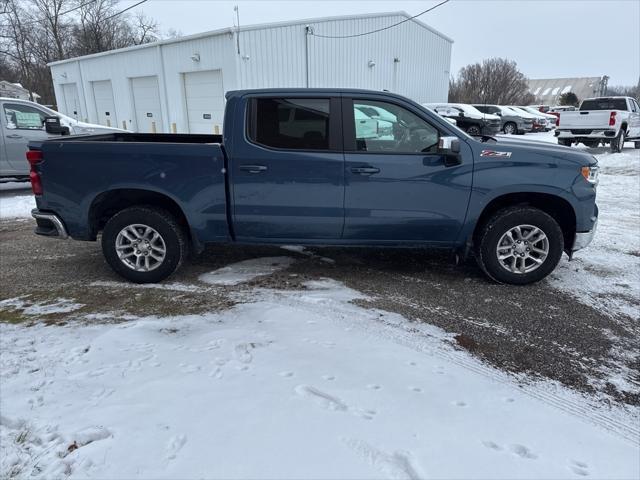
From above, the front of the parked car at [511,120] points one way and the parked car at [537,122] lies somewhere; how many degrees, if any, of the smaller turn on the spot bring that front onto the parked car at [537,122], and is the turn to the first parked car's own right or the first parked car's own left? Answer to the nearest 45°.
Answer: approximately 90° to the first parked car's own left

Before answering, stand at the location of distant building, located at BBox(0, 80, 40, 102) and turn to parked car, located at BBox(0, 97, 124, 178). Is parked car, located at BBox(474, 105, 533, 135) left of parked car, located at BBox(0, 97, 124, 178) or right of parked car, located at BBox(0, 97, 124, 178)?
left

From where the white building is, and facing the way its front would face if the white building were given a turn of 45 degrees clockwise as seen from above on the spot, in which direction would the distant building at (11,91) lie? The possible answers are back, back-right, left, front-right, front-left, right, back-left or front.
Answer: front-right

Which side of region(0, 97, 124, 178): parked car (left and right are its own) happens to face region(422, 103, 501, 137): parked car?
left

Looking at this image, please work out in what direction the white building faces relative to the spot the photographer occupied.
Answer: facing the viewer and to the left of the viewer

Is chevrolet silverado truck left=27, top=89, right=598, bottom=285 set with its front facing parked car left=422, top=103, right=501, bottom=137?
no

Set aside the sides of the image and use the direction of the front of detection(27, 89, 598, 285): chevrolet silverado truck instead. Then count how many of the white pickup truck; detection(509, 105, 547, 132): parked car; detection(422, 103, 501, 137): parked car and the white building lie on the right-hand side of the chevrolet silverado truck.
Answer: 0

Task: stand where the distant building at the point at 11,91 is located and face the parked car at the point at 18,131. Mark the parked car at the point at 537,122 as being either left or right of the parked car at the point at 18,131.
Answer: left

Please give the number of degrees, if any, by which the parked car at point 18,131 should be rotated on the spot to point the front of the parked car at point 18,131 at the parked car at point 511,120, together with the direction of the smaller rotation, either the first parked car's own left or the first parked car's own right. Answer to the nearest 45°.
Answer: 0° — it already faces it

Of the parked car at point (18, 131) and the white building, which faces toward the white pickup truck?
the parked car

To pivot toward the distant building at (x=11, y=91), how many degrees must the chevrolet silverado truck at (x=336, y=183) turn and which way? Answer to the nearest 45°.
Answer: approximately 135° to its left

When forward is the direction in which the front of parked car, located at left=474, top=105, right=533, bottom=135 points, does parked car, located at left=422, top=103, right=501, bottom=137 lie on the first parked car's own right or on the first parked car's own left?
on the first parked car's own right

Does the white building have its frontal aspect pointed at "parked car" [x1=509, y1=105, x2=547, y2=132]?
no

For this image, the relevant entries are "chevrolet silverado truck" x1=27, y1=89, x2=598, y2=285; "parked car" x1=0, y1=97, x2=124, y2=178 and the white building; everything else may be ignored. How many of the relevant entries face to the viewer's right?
2

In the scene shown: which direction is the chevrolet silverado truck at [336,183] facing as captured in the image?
to the viewer's right

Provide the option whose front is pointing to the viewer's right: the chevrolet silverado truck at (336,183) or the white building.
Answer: the chevrolet silverado truck

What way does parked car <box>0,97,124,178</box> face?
to the viewer's right
